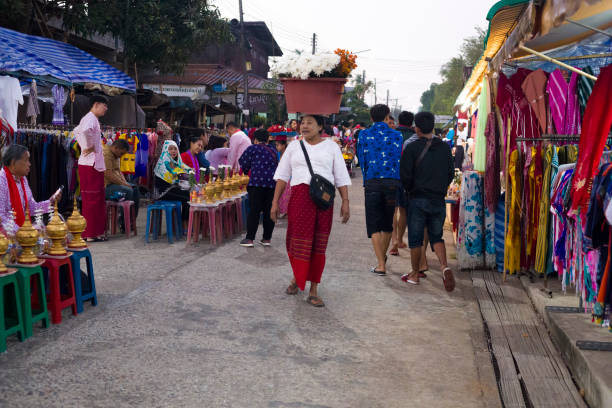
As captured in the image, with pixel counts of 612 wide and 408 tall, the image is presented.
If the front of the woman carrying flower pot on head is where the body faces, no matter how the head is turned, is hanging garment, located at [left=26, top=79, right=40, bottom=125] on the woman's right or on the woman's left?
on the woman's right

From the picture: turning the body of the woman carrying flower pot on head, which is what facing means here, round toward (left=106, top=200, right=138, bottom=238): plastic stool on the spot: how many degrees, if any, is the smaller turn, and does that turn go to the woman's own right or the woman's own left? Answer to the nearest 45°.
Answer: approximately 135° to the woman's own right

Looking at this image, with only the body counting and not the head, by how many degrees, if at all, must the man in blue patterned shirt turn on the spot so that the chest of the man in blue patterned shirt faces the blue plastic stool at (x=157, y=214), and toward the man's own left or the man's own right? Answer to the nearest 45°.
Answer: approximately 45° to the man's own left

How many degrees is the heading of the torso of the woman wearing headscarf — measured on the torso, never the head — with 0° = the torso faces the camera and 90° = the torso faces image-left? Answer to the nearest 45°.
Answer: approximately 315°

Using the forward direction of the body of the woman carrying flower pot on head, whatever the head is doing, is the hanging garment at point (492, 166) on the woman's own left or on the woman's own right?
on the woman's own left

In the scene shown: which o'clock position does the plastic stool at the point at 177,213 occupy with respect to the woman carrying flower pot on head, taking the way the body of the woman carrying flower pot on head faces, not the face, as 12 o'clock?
The plastic stool is roughly at 5 o'clock from the woman carrying flower pot on head.

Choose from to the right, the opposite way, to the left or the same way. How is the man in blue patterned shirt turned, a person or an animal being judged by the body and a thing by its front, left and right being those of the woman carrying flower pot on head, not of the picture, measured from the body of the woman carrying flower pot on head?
the opposite way

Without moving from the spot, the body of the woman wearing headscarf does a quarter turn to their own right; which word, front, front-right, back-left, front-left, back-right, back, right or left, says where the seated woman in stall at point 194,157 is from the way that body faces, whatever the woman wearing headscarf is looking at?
back

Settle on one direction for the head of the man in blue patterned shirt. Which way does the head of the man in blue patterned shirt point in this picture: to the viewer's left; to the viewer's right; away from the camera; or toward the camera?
away from the camera

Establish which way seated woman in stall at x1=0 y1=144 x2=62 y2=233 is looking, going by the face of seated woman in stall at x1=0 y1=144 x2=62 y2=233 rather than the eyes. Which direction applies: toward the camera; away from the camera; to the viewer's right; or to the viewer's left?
to the viewer's right

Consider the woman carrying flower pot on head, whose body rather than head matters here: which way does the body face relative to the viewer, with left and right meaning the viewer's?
facing the viewer

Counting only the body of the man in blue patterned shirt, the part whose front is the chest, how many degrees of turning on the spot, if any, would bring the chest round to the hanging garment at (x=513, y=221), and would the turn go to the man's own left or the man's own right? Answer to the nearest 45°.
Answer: approximately 90° to the man's own right

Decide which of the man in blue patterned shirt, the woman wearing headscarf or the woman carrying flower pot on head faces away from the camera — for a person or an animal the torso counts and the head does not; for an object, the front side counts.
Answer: the man in blue patterned shirt

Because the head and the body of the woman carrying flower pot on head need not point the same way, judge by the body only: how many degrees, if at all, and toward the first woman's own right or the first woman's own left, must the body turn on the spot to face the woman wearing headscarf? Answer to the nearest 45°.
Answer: approximately 135° to the first woman's own right

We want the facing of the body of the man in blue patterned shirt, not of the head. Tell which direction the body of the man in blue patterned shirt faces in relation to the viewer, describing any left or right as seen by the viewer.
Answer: facing away from the viewer

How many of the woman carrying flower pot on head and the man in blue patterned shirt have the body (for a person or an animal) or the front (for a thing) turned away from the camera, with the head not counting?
1

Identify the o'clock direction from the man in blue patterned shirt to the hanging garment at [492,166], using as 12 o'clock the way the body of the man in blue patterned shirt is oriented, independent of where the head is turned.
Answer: The hanging garment is roughly at 3 o'clock from the man in blue patterned shirt.
